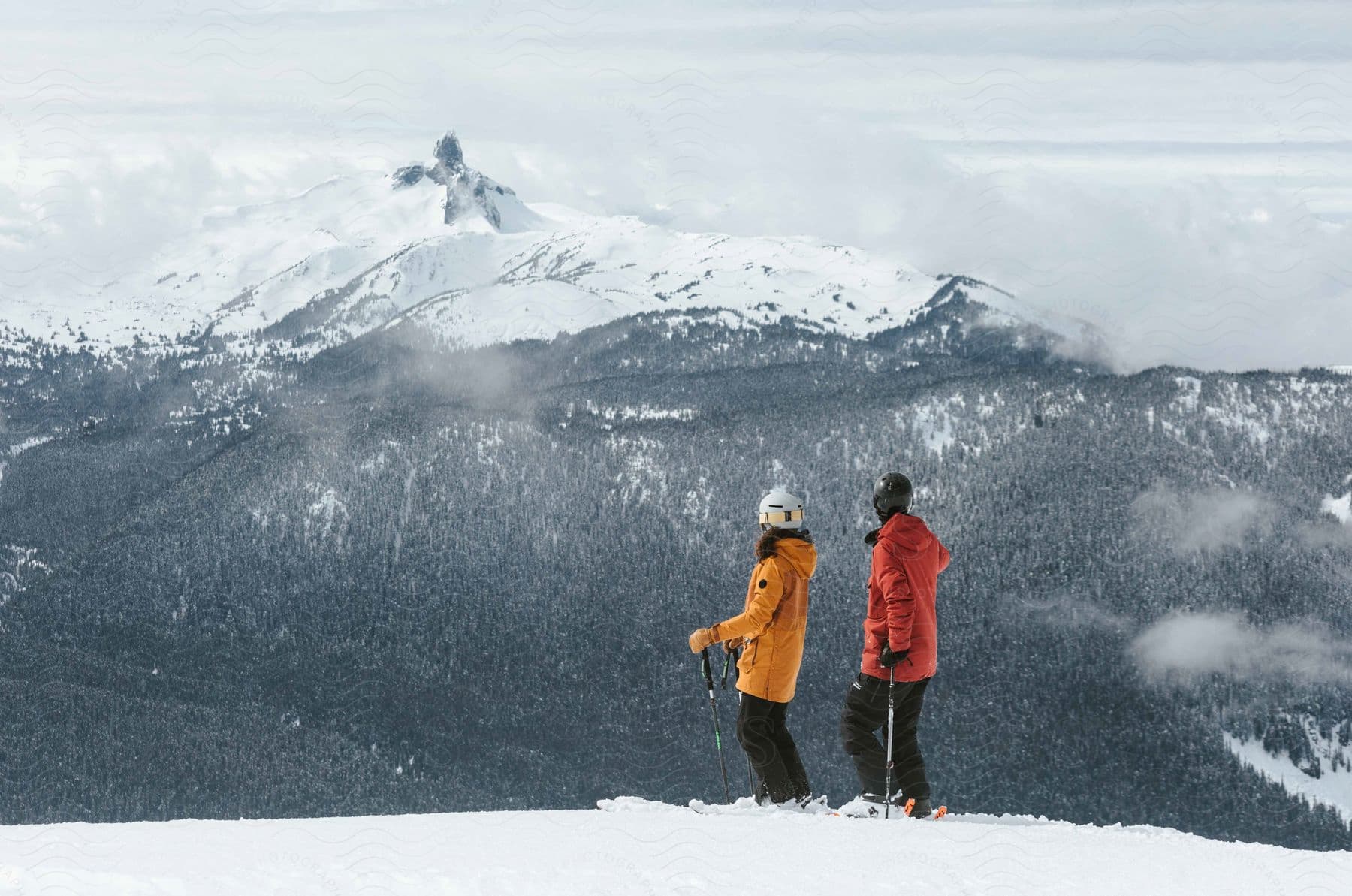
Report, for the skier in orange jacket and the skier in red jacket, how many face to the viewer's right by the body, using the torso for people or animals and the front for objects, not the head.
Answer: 0

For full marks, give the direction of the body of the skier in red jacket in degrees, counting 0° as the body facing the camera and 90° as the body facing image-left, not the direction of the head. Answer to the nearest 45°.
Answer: approximately 135°

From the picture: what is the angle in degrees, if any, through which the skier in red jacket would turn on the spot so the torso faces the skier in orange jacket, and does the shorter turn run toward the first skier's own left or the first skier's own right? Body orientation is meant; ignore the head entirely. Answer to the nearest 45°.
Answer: approximately 45° to the first skier's own left
